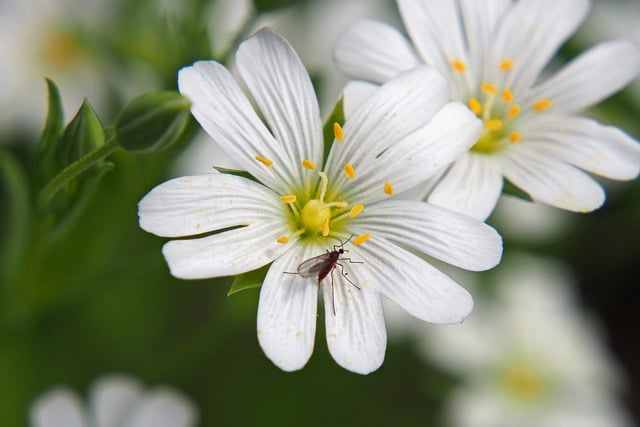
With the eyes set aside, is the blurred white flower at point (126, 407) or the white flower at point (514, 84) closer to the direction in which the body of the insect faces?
the white flower

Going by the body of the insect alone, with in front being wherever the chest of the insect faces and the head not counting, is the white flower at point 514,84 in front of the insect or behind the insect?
in front

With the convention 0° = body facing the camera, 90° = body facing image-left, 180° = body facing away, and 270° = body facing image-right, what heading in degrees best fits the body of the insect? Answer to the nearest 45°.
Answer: approximately 270°

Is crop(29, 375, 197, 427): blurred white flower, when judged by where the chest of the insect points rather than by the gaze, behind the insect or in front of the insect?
behind
